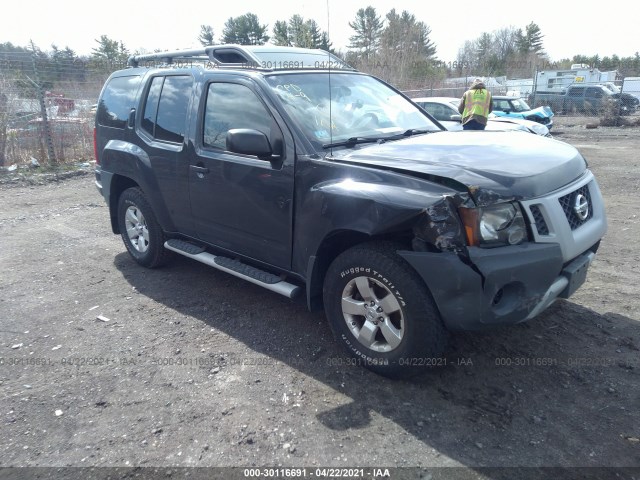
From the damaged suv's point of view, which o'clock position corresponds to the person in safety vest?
The person in safety vest is roughly at 8 o'clock from the damaged suv.

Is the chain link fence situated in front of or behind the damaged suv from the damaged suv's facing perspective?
behind

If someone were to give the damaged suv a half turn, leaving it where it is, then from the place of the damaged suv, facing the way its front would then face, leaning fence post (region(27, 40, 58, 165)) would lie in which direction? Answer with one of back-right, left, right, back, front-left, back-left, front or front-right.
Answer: front

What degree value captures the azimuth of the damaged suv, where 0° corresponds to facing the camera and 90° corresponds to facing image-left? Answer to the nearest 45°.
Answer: approximately 315°
